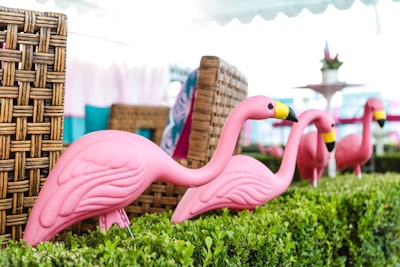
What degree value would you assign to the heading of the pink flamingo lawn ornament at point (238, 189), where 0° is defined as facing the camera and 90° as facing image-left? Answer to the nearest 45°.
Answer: approximately 270°

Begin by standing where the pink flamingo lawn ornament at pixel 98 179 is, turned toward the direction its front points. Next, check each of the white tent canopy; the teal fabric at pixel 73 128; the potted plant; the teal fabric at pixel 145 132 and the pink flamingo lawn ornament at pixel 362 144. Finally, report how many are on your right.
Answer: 0

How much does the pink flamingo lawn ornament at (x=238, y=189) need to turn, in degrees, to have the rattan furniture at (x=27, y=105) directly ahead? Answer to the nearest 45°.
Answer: approximately 135° to its right

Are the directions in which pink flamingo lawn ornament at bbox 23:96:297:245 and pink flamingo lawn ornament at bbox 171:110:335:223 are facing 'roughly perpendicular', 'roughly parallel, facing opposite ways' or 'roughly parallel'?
roughly parallel

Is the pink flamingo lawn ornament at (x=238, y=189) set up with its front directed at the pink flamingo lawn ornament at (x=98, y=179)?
no

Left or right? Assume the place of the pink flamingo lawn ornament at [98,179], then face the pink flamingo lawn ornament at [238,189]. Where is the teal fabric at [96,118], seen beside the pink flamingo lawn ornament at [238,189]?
left

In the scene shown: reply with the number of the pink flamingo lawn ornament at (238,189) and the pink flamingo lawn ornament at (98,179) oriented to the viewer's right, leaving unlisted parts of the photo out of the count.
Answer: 2

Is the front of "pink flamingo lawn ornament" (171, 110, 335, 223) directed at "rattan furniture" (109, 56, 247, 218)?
no

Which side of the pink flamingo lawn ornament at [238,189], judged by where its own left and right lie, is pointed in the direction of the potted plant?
left

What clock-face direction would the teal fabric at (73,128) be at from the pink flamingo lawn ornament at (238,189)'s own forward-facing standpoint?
The teal fabric is roughly at 8 o'clock from the pink flamingo lawn ornament.

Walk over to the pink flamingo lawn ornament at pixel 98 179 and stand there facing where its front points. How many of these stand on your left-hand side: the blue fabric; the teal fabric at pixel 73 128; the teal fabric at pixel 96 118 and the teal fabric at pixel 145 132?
4

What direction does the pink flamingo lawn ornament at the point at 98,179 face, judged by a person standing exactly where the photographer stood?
facing to the right of the viewer

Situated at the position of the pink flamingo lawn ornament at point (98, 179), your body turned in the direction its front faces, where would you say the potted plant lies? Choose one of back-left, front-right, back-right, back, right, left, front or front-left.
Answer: front-left

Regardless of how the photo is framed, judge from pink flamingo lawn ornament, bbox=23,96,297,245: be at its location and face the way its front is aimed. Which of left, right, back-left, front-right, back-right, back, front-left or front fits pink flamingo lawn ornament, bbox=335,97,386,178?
front-left

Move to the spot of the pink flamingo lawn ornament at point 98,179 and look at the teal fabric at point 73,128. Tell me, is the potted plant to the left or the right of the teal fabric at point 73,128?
right

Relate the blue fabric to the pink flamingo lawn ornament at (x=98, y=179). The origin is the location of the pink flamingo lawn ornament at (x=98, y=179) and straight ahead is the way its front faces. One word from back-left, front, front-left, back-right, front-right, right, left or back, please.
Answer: left
